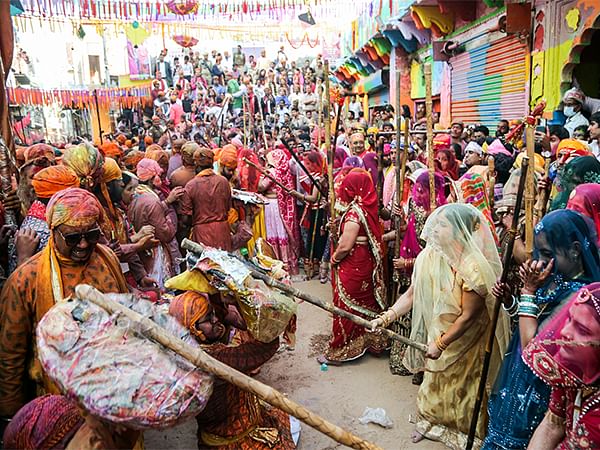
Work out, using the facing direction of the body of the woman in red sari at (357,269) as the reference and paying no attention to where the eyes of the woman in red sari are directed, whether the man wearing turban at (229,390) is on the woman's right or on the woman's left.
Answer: on the woman's left

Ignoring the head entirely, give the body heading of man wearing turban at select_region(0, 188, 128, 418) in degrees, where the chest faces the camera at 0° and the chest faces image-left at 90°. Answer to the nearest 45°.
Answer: approximately 315°

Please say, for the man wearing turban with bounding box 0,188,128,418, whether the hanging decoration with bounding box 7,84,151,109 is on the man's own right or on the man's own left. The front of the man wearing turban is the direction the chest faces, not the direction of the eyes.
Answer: on the man's own left

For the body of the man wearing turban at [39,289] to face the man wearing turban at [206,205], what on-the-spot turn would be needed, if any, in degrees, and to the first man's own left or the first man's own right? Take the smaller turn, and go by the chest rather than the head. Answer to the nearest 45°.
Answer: approximately 90° to the first man's own left

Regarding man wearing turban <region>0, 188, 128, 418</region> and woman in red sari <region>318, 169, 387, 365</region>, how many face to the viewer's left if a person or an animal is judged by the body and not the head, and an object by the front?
1

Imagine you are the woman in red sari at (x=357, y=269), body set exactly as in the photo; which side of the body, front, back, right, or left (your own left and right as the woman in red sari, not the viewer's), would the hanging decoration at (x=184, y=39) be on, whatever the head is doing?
right

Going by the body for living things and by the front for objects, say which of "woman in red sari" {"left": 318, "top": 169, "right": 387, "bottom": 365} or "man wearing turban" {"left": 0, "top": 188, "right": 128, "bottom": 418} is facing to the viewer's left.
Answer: the woman in red sari

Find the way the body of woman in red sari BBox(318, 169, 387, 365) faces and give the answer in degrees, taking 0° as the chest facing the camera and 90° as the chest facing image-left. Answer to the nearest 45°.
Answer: approximately 90°

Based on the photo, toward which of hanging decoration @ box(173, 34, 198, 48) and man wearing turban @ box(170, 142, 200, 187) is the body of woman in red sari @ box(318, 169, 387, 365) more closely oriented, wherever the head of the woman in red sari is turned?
the man wearing turban
